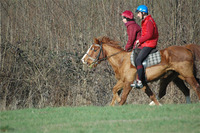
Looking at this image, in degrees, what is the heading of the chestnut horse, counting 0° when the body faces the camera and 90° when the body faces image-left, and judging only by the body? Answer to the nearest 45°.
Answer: approximately 90°

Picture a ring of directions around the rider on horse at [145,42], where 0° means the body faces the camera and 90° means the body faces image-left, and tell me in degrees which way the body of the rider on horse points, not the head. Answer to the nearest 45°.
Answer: approximately 90°

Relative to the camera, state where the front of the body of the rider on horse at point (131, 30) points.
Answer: to the viewer's left
